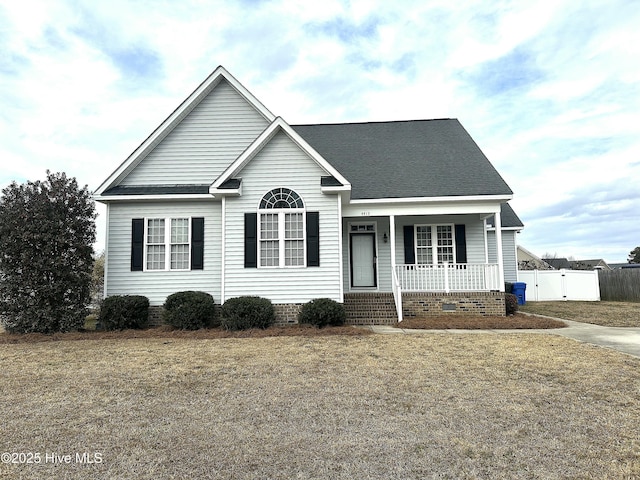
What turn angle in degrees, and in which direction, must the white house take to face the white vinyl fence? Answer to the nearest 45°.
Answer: approximately 135° to its left

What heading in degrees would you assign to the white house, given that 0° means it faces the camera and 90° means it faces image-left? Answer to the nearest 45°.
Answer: approximately 0°

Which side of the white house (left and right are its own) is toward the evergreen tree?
right

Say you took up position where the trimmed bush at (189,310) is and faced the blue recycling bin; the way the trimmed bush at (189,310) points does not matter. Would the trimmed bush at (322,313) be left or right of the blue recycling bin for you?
right

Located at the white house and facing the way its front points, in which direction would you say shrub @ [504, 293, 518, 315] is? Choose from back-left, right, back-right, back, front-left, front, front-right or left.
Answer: left

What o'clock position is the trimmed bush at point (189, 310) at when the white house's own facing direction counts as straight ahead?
The trimmed bush is roughly at 2 o'clock from the white house.
